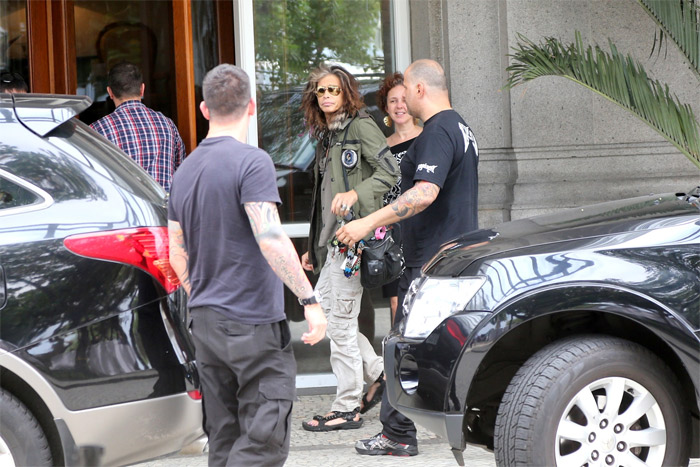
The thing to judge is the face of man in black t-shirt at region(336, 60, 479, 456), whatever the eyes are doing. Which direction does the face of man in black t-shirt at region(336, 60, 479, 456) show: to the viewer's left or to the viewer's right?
to the viewer's left

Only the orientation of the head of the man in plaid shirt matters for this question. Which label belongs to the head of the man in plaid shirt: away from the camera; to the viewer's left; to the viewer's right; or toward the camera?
away from the camera

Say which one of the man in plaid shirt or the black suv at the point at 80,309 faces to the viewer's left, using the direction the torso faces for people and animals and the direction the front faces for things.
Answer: the black suv

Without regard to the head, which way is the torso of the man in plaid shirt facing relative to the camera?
away from the camera

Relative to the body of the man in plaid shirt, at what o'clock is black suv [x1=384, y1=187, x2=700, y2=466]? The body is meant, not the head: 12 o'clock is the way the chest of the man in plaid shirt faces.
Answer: The black suv is roughly at 5 o'clock from the man in plaid shirt.

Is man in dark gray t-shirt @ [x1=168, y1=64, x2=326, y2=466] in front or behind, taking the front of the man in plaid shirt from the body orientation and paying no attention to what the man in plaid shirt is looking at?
behind

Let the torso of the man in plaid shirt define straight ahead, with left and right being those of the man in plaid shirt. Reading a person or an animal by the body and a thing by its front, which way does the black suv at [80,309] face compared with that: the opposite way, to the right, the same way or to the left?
to the left

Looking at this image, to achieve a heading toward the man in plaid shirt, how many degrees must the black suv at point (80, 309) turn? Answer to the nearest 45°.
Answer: approximately 90° to its right

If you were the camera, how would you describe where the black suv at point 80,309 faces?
facing to the left of the viewer

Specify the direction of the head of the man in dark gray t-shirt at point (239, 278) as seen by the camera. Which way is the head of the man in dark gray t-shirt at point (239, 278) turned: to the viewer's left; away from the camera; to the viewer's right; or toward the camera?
away from the camera
